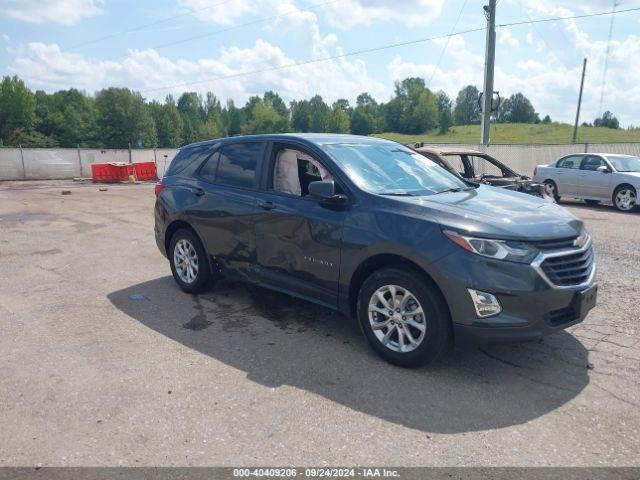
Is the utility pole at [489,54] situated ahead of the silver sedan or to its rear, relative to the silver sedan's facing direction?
to the rear

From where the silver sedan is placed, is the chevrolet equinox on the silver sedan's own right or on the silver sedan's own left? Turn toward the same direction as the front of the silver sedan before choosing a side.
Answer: on the silver sedan's own right

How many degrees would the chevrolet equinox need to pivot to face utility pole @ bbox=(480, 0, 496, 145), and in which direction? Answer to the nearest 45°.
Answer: approximately 135° to its left

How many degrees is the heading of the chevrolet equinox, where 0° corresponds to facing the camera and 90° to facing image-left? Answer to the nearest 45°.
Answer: approximately 315°

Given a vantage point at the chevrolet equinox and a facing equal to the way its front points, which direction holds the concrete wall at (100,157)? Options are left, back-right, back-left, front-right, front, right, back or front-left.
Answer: back

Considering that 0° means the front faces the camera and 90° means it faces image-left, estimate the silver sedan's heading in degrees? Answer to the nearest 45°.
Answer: approximately 315°
